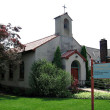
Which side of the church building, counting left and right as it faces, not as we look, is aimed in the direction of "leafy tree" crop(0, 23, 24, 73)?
right

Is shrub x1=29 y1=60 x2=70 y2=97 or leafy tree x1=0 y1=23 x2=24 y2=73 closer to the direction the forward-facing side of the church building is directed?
the shrub

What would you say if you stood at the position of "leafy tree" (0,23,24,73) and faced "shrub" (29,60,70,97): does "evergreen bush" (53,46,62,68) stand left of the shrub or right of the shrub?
left

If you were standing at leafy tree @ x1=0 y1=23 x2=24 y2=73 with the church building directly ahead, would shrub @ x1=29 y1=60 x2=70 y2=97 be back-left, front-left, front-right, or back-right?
front-right

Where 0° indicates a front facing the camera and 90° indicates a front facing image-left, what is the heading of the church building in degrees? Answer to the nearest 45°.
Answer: approximately 315°

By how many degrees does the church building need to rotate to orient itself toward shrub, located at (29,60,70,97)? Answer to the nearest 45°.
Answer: approximately 45° to its right
